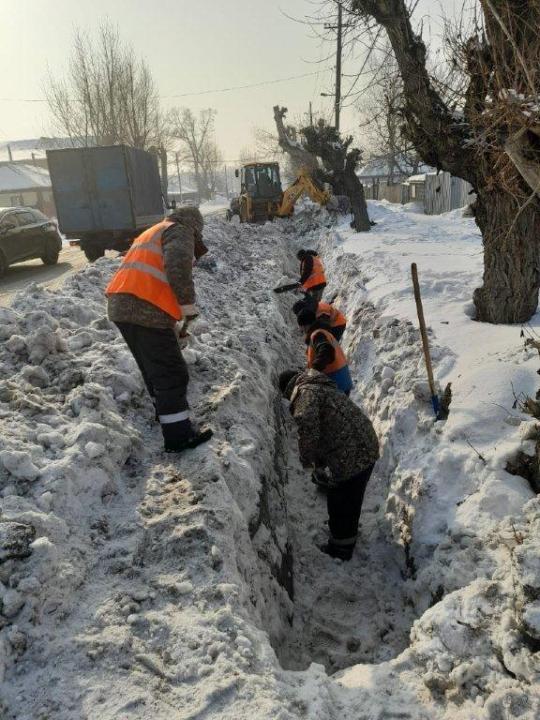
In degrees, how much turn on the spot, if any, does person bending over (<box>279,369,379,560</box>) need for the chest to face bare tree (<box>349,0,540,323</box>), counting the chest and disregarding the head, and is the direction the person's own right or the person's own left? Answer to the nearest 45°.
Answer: approximately 90° to the person's own right

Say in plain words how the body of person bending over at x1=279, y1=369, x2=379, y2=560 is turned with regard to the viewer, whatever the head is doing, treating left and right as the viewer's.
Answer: facing away from the viewer and to the left of the viewer

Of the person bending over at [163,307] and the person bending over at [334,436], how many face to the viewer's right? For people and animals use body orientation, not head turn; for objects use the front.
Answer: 1

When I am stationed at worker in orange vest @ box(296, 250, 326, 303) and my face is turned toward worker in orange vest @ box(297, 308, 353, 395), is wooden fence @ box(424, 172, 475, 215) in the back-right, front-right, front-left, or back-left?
back-left

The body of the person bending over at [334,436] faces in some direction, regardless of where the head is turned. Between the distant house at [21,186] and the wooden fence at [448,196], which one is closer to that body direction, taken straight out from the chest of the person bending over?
the distant house

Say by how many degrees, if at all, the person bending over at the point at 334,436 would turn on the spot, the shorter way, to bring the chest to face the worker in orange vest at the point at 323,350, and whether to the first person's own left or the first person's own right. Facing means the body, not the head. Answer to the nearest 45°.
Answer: approximately 45° to the first person's own right

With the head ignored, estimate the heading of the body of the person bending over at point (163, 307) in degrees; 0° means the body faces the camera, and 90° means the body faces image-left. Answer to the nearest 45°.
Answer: approximately 270°

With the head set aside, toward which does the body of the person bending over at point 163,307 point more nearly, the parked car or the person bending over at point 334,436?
the person bending over

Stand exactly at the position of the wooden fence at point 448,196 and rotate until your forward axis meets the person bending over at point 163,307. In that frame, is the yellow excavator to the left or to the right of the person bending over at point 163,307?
right
